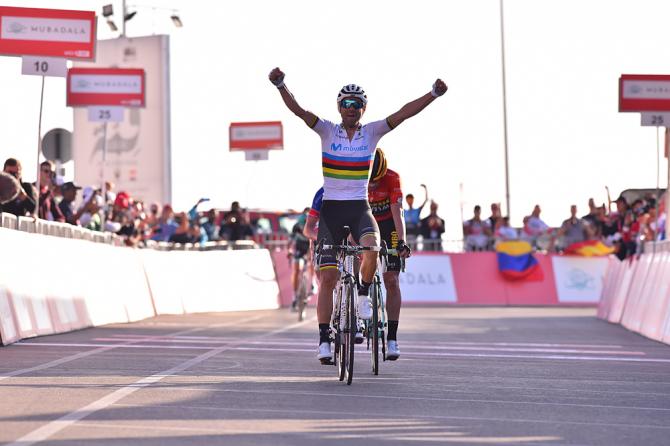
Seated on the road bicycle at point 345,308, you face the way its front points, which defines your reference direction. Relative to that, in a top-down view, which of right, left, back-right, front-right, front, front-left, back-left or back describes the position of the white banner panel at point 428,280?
back

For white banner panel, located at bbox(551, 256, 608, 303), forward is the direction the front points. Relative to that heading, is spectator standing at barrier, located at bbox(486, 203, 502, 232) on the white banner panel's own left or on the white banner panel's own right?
on the white banner panel's own right

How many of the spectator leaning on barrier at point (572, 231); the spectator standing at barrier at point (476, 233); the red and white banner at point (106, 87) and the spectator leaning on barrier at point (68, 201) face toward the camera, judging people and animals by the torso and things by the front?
3

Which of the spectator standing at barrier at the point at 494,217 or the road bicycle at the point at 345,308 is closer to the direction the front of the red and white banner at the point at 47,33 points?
the road bicycle

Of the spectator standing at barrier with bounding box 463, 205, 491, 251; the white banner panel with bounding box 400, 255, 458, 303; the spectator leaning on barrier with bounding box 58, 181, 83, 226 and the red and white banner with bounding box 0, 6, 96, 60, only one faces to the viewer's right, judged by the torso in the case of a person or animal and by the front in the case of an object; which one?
the spectator leaning on barrier with bounding box 58, 181, 83, 226

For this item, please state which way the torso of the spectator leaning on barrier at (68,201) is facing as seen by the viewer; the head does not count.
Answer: to the viewer's right

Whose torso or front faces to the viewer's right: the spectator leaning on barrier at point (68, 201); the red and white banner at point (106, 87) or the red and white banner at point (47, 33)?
the spectator leaning on barrier
